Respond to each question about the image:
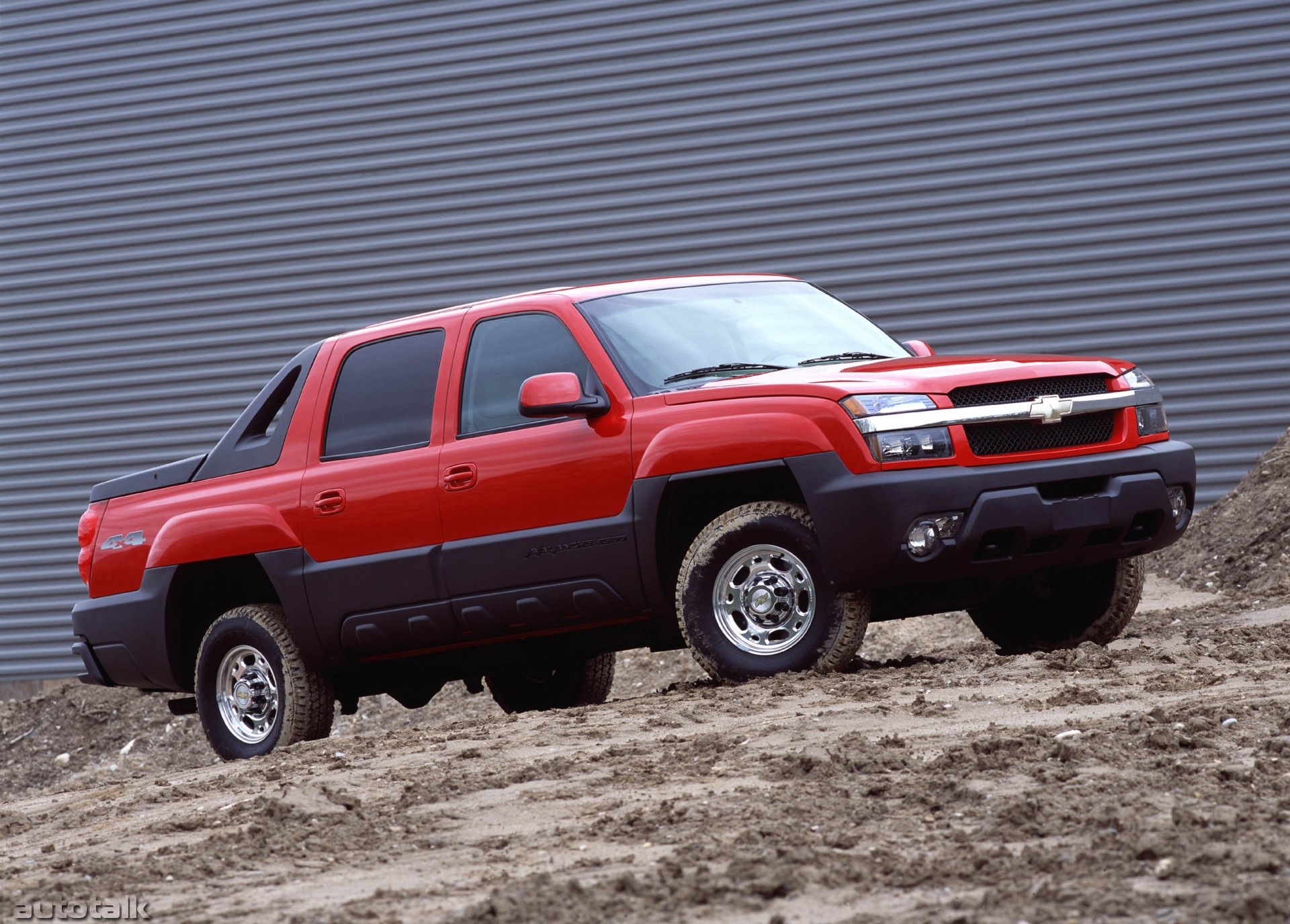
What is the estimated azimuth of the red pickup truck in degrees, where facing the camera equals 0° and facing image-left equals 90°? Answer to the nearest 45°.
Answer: approximately 315°

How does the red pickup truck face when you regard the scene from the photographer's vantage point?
facing the viewer and to the right of the viewer
